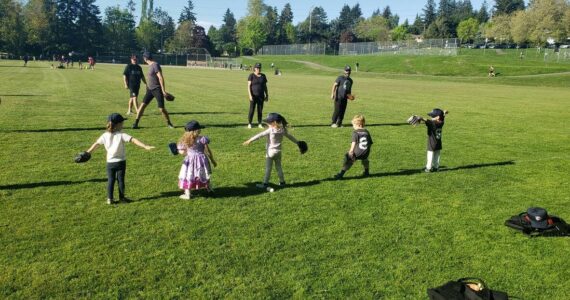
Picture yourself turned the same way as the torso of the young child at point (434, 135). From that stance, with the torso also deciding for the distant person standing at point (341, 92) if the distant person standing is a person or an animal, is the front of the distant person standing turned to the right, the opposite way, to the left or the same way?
the opposite way

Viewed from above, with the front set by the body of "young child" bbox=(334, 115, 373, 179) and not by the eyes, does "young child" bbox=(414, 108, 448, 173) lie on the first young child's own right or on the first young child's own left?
on the first young child's own right

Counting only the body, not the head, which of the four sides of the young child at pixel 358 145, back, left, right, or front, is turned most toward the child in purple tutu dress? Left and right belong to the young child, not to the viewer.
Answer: left

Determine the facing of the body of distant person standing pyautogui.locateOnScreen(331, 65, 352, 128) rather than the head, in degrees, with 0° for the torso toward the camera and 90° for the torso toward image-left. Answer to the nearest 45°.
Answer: approximately 315°

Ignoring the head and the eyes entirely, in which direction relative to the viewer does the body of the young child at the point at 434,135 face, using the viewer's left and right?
facing away from the viewer and to the left of the viewer

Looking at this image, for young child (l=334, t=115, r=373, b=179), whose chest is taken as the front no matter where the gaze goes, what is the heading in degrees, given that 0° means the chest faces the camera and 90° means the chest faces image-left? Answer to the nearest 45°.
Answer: approximately 135°

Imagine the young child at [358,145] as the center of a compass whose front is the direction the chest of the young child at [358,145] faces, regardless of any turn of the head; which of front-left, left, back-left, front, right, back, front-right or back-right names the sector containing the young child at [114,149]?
left

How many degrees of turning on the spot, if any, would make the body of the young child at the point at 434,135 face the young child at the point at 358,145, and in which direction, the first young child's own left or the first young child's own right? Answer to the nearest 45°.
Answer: approximately 90° to the first young child's own left
